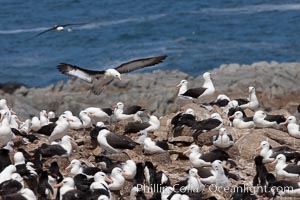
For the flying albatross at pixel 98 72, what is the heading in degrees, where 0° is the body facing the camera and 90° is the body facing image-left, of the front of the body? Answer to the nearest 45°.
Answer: approximately 315°
